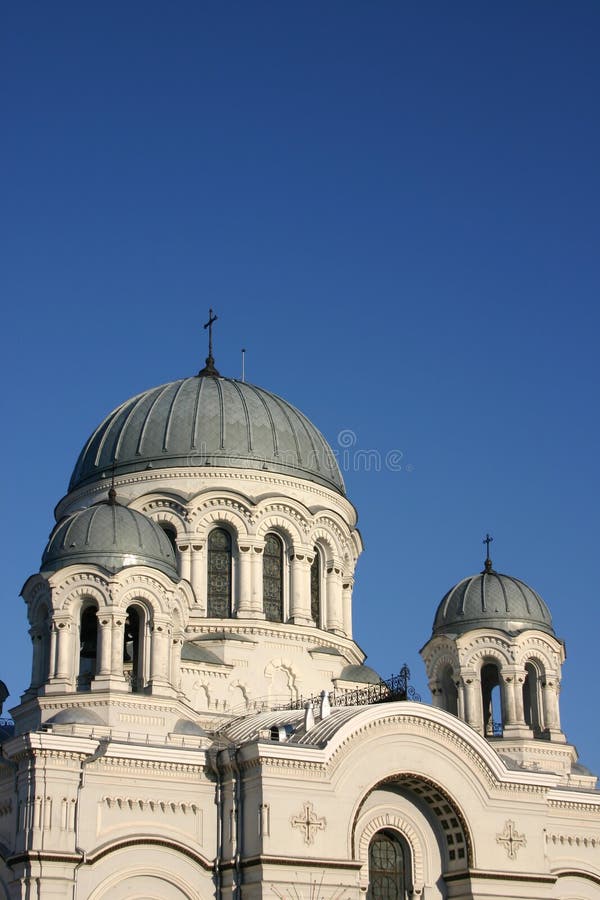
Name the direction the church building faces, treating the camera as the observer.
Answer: facing the viewer and to the right of the viewer
